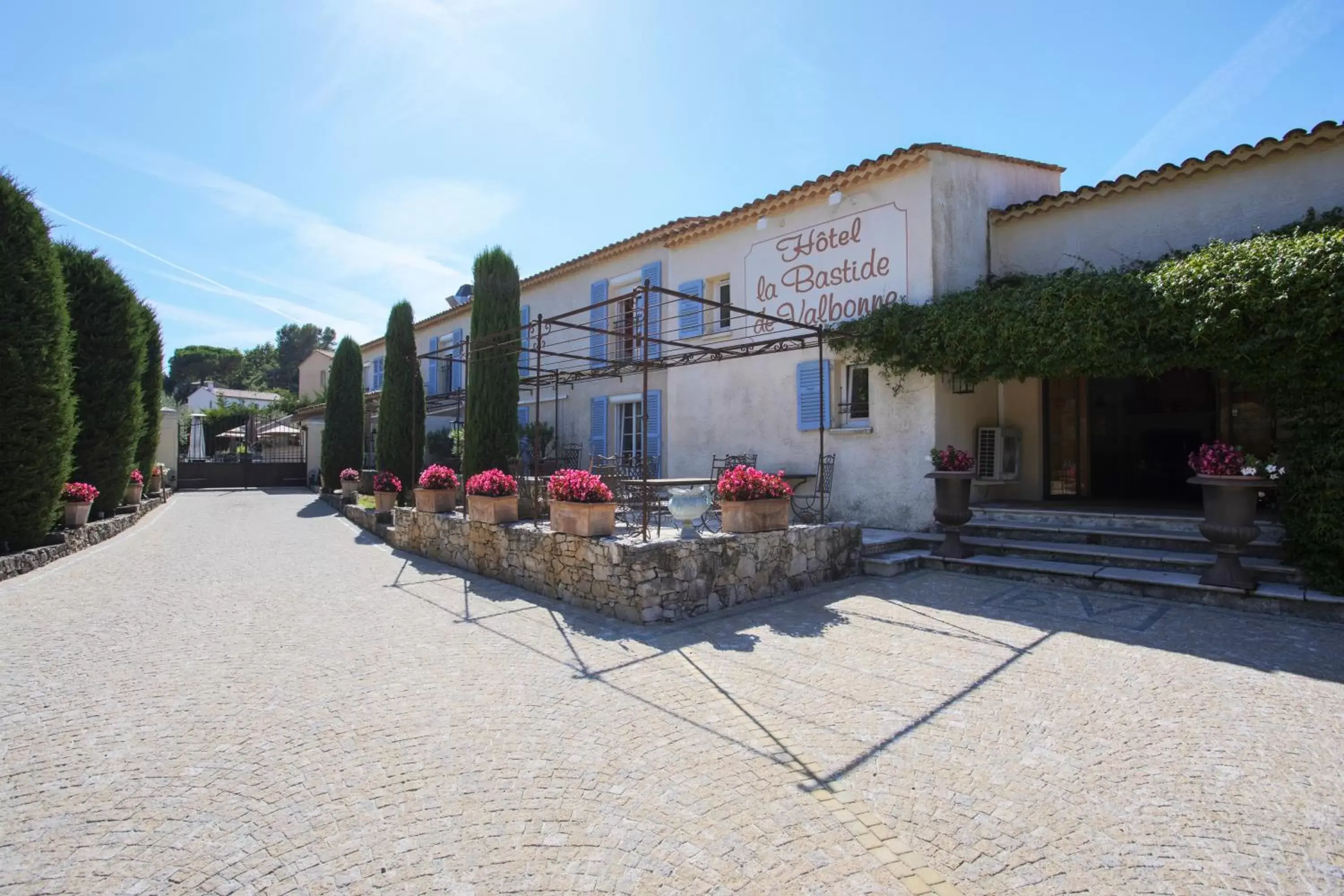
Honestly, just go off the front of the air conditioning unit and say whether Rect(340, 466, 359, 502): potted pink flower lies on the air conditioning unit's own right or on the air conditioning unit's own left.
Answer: on the air conditioning unit's own right

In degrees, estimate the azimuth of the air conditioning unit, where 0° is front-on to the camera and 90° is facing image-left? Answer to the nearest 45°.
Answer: approximately 45°

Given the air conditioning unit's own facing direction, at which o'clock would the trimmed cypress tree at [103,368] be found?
The trimmed cypress tree is roughly at 1 o'clock from the air conditioning unit.

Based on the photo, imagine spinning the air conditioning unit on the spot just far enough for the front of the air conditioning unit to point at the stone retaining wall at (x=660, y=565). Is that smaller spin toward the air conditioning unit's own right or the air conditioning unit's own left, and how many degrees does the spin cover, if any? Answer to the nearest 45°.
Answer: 0° — it already faces it

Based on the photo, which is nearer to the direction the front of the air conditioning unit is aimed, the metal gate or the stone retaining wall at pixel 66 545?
the stone retaining wall

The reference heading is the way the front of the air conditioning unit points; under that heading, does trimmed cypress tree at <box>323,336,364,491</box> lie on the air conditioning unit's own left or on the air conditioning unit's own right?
on the air conditioning unit's own right

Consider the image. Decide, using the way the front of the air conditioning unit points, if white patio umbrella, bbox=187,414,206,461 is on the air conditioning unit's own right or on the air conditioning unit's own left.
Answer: on the air conditioning unit's own right

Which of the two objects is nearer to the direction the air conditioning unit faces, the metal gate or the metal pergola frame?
the metal pergola frame

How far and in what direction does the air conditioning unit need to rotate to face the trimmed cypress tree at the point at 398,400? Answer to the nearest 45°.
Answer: approximately 45° to its right

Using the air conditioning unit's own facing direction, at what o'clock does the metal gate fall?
The metal gate is roughly at 2 o'clock from the air conditioning unit.
